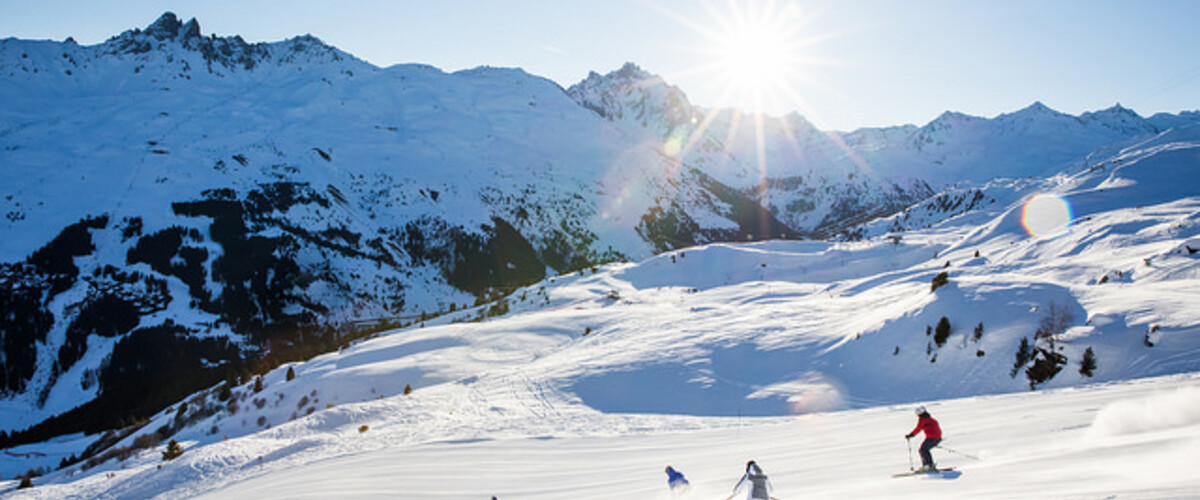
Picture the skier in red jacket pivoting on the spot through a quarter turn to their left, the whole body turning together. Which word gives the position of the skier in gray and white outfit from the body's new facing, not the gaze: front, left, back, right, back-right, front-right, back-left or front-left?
front-right

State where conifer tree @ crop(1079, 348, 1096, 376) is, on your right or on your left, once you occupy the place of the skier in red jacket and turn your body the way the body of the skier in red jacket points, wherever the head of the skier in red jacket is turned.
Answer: on your right

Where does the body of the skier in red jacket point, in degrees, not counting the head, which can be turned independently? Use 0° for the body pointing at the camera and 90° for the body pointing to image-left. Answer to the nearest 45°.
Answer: approximately 90°
